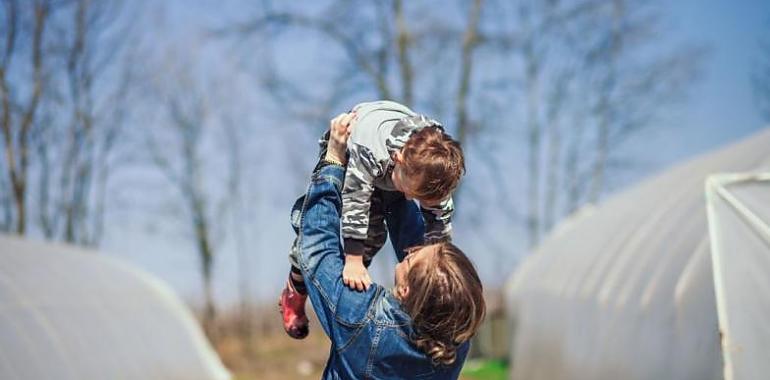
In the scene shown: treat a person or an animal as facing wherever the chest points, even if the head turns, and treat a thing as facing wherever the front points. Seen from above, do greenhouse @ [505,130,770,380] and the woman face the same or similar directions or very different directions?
very different directions

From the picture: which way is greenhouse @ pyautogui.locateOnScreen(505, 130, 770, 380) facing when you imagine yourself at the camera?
facing the viewer and to the right of the viewer

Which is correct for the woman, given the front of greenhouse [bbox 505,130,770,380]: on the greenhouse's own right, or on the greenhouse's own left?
on the greenhouse's own right

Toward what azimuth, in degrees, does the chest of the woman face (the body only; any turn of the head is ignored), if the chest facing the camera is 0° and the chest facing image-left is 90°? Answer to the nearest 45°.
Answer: approximately 135°

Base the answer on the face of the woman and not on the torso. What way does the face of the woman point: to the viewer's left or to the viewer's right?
to the viewer's left

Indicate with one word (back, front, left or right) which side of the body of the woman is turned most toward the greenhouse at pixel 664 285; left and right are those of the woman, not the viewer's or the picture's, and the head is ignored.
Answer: right
